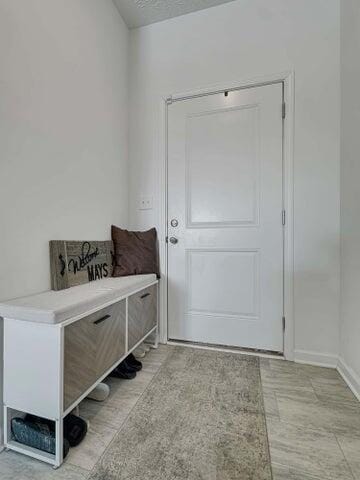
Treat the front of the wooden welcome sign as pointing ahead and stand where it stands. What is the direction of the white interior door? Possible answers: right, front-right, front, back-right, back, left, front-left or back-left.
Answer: front-left

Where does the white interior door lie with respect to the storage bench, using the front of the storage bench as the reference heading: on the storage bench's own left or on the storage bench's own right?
on the storage bench's own left

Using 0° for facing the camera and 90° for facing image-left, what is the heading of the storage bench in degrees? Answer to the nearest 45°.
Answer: approximately 315°

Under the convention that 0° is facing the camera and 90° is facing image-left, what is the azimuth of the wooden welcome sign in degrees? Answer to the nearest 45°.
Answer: approximately 315°
